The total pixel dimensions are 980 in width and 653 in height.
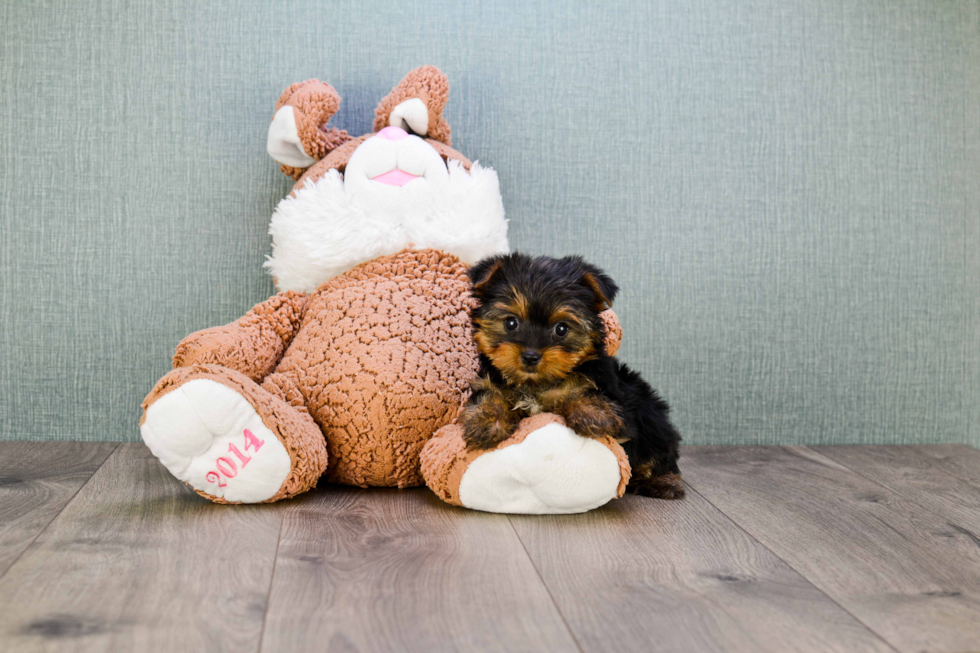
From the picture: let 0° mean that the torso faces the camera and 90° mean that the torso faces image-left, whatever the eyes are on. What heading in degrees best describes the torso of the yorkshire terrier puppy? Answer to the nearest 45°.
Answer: approximately 45°

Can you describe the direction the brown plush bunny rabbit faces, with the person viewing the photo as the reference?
facing the viewer
